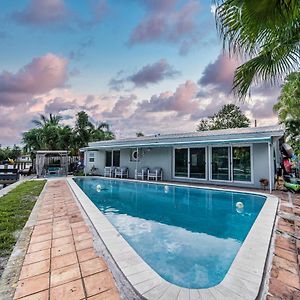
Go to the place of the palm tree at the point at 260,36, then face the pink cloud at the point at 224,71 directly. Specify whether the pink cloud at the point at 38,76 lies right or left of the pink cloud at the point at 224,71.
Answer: left

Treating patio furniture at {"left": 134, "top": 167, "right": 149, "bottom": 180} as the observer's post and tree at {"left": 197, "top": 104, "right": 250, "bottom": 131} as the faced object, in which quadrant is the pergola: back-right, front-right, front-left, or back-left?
back-left

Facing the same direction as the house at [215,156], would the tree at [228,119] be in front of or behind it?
behind

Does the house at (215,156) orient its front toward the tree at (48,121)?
no

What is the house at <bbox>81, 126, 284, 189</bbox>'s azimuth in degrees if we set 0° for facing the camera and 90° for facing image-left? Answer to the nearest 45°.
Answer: approximately 45°

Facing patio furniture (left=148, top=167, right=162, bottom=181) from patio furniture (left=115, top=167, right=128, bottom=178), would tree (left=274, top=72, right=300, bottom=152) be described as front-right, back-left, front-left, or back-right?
front-left
